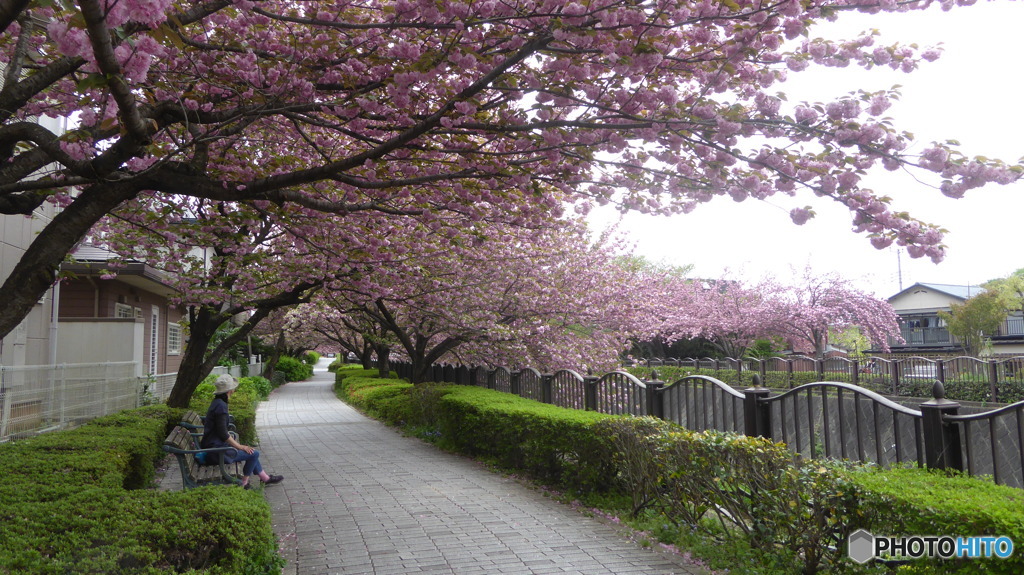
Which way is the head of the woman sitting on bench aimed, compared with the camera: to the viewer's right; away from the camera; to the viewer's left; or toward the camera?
to the viewer's right

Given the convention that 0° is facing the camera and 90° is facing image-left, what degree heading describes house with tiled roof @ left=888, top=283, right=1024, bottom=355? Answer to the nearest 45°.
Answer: approximately 0°

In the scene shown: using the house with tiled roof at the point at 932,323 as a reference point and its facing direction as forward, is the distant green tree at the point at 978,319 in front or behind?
in front

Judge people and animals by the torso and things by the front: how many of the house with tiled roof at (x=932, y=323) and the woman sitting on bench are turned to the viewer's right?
1

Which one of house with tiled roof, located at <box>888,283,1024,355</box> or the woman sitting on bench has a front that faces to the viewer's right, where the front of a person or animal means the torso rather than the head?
the woman sitting on bench

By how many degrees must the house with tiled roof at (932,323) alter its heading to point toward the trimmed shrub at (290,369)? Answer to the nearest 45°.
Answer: approximately 45° to its right

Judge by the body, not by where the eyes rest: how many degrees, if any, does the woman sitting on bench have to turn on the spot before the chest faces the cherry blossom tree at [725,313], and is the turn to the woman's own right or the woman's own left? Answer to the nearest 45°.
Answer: approximately 45° to the woman's own left

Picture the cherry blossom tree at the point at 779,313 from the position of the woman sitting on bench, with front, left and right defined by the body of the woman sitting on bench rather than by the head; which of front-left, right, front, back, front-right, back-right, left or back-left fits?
front-left

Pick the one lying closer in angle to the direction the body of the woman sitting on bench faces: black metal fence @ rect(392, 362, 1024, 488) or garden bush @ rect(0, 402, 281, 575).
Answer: the black metal fence

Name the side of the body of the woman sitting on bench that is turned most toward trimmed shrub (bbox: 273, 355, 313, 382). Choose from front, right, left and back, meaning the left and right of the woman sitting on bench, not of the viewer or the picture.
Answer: left

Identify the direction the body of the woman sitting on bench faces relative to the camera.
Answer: to the viewer's right

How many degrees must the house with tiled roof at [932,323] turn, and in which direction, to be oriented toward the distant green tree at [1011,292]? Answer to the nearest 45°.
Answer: approximately 45° to its left
